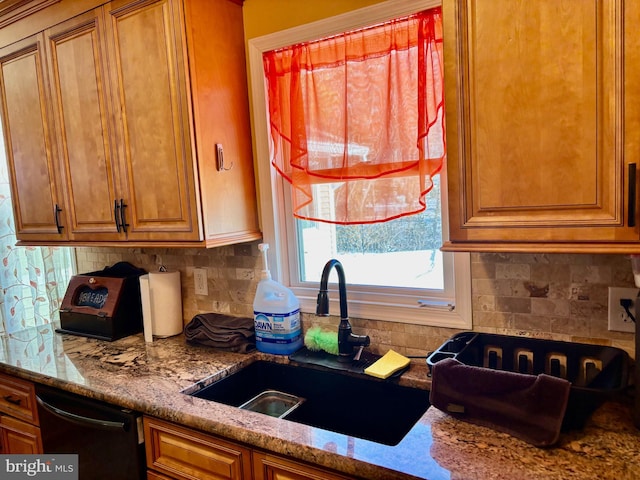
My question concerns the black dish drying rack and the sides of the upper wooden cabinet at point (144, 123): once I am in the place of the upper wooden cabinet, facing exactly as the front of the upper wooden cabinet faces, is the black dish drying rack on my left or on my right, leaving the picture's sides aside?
on my left

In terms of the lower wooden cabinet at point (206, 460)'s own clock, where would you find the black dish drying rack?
The black dish drying rack is roughly at 8 o'clock from the lower wooden cabinet.

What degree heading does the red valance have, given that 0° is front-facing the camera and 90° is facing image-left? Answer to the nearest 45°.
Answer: approximately 45°

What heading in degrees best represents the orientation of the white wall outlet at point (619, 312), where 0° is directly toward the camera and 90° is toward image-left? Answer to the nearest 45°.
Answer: approximately 0°

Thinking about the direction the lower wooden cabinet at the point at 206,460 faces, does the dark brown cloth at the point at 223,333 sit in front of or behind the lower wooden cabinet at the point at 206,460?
behind
